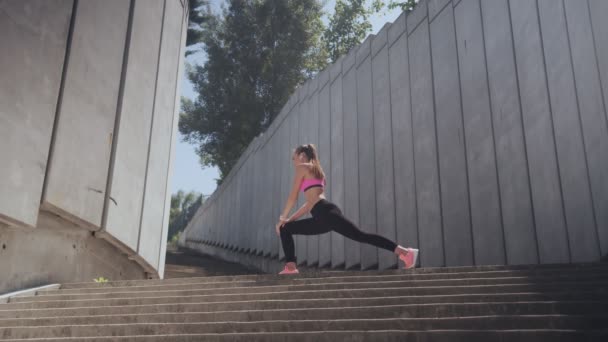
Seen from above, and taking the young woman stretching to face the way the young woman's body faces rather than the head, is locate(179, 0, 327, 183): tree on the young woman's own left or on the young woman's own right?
on the young woman's own right

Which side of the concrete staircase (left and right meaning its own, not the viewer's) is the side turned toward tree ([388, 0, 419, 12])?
back

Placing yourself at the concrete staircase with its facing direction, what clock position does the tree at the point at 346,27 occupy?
The tree is roughly at 6 o'clock from the concrete staircase.

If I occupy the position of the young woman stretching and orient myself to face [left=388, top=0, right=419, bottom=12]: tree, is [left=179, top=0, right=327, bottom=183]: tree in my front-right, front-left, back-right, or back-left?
front-left

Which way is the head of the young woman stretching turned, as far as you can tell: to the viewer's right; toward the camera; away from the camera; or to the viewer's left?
to the viewer's left

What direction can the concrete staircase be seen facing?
toward the camera

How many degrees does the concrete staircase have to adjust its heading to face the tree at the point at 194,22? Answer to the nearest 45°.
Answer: approximately 180°

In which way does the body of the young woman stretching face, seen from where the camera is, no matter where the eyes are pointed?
to the viewer's left
